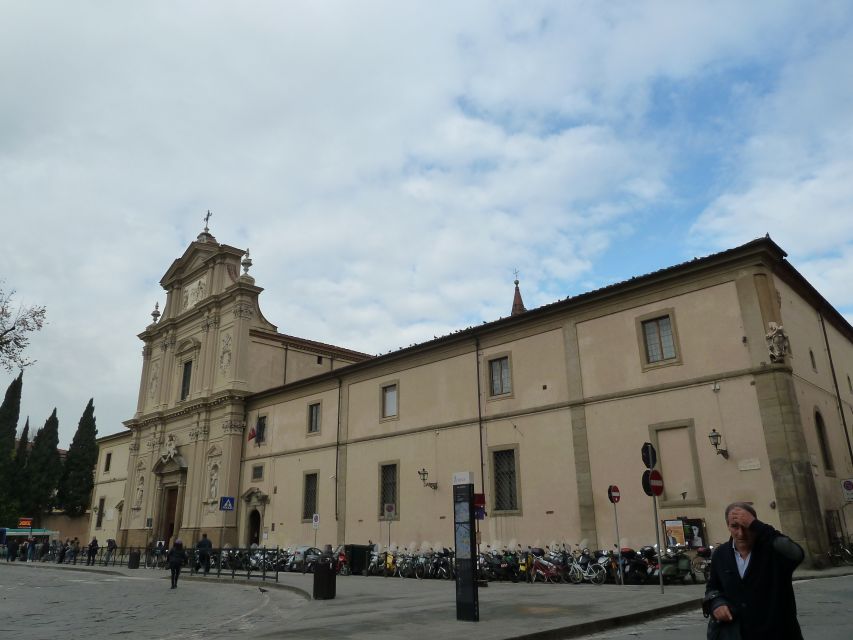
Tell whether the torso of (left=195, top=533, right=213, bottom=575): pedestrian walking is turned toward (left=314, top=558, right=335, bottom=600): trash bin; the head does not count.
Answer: no

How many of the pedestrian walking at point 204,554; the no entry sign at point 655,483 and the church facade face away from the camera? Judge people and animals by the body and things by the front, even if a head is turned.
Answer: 1

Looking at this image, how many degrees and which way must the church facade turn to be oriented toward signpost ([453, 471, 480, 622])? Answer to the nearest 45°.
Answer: approximately 45° to its left

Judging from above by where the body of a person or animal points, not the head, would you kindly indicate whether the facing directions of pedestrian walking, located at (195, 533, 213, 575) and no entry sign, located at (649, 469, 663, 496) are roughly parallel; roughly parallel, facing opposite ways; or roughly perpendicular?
roughly parallel, facing opposite ways

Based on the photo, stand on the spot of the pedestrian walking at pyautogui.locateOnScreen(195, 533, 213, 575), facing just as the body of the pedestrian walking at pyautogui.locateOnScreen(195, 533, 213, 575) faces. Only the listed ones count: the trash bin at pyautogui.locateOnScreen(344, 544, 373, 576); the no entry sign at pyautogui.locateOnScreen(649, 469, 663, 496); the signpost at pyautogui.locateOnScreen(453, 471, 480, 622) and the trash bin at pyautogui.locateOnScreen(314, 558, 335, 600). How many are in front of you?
0

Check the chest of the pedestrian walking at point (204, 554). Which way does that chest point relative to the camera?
away from the camera

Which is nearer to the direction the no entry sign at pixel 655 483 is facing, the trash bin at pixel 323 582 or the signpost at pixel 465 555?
the signpost

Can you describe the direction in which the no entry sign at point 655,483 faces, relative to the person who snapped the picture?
facing the viewer and to the right of the viewer

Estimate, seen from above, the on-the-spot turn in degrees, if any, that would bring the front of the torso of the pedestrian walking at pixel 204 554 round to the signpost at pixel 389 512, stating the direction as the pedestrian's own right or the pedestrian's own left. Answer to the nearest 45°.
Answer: approximately 135° to the pedestrian's own right

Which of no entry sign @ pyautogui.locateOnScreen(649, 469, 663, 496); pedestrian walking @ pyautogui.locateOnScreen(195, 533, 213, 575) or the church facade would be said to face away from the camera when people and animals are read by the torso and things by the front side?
the pedestrian walking

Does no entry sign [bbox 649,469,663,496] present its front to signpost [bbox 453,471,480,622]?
no

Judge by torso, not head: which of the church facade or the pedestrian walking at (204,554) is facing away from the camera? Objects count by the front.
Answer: the pedestrian walking

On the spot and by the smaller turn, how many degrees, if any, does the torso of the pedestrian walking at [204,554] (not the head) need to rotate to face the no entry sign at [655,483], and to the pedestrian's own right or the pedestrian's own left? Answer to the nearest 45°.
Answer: approximately 135° to the pedestrian's own right
